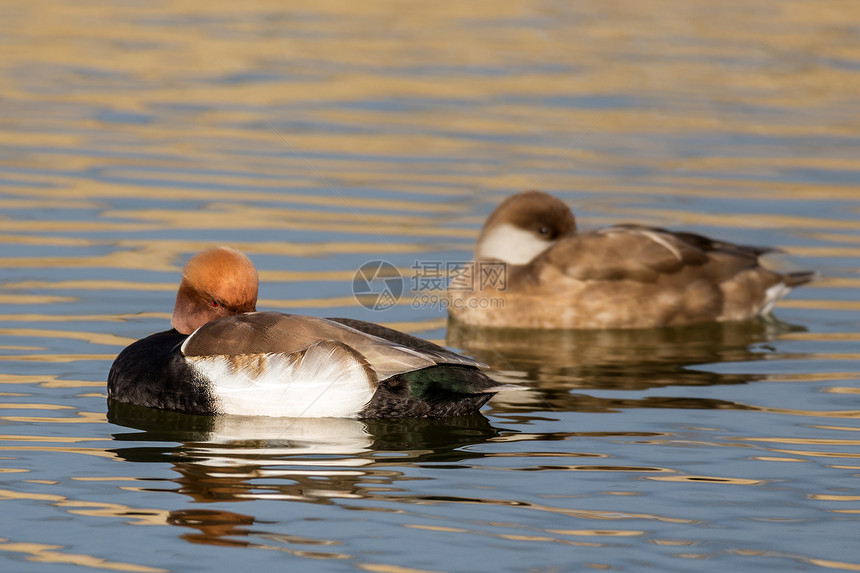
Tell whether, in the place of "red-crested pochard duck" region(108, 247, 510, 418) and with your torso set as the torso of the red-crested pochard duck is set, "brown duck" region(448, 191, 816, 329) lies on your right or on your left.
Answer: on your right

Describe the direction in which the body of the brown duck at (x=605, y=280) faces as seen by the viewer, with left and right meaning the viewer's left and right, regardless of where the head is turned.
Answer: facing to the left of the viewer

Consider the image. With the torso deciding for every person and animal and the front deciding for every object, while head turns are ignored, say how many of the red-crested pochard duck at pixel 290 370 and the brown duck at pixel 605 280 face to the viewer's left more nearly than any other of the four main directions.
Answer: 2

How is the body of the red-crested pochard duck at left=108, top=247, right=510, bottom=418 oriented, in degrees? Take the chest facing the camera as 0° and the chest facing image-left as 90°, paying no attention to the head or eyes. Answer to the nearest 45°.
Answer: approximately 90°

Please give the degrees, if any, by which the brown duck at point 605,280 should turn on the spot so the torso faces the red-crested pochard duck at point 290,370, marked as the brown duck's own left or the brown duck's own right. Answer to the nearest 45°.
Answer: approximately 45° to the brown duck's own left
